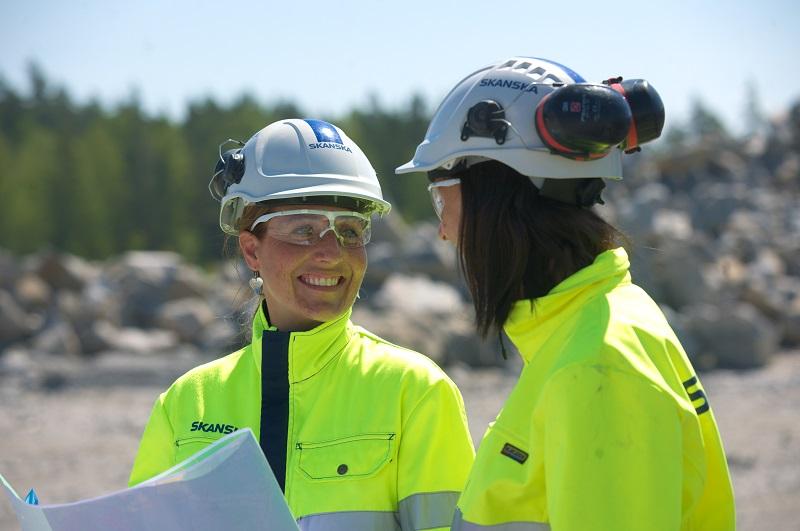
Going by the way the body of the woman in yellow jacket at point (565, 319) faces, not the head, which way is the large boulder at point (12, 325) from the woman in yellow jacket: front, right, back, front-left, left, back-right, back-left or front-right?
front-right

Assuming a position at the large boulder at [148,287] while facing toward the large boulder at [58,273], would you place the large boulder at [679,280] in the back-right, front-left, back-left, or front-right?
back-right

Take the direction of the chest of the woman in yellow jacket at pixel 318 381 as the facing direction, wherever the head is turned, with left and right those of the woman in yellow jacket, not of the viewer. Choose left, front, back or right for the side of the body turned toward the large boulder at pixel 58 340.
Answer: back

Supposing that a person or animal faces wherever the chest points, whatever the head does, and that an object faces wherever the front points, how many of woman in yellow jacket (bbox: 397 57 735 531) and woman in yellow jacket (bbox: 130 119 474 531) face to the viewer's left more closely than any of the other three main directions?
1

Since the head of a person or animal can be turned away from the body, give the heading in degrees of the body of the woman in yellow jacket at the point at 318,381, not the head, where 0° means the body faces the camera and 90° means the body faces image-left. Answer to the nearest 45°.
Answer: approximately 0°

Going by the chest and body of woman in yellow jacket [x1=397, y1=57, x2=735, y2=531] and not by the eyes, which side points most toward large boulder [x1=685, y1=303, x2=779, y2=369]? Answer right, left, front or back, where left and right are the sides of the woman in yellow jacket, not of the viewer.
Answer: right

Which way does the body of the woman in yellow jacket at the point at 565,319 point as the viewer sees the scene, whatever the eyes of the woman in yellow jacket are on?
to the viewer's left

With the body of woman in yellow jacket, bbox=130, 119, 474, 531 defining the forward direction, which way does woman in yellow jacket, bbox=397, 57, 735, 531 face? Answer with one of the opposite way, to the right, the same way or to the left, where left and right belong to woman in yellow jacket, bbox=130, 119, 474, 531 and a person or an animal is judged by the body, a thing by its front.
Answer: to the right

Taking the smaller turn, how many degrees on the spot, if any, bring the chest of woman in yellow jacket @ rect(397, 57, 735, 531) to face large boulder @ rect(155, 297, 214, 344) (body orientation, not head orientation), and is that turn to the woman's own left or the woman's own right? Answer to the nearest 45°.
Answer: approximately 45° to the woman's own right

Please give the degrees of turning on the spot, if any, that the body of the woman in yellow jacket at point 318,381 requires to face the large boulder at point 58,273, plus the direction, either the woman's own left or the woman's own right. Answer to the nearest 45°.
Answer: approximately 180°

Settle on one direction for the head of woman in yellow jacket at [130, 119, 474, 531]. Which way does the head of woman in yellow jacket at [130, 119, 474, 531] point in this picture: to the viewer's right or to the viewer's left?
to the viewer's right

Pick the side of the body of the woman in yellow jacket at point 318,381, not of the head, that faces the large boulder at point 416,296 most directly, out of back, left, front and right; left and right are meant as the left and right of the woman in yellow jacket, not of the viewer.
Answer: back
